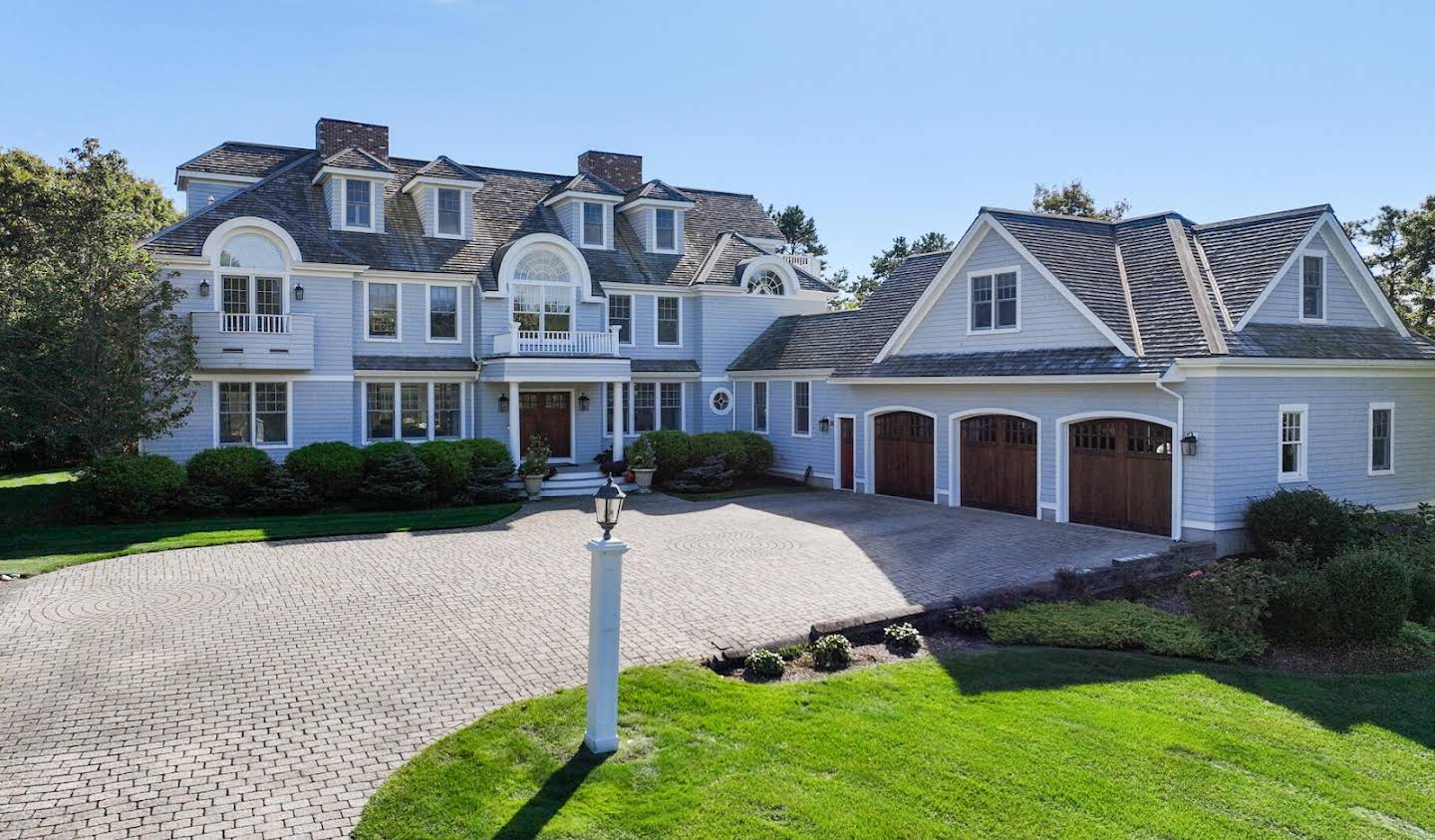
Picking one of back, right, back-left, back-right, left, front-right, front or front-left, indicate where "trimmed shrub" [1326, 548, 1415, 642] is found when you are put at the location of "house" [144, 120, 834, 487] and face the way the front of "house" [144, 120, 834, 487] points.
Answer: front-left

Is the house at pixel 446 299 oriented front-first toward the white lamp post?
yes

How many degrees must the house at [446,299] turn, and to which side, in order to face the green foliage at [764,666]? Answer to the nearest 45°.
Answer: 0° — it already faces it

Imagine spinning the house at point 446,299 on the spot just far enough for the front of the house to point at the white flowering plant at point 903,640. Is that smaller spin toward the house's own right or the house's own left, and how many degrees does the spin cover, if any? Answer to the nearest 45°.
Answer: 0° — it already faces it

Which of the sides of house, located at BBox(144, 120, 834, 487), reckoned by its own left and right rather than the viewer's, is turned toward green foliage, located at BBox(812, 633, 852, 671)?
front

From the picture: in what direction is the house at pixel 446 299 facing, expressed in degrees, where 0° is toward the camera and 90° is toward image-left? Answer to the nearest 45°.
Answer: approximately 0°

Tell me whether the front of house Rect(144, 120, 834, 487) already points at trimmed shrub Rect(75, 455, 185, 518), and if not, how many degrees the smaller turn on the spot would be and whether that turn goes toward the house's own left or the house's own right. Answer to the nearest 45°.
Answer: approximately 45° to the house's own right

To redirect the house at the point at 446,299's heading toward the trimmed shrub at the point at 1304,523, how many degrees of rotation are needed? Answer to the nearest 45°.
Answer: approximately 45° to its left
